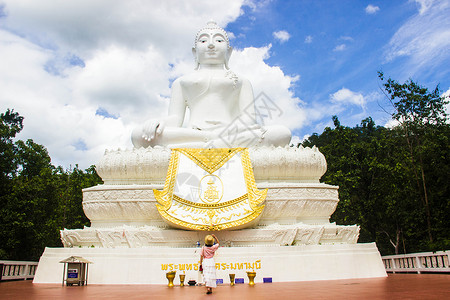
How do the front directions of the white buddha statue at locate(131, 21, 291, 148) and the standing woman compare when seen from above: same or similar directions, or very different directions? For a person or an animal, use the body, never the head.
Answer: very different directions

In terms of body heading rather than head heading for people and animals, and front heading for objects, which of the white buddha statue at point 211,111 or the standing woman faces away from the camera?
the standing woman

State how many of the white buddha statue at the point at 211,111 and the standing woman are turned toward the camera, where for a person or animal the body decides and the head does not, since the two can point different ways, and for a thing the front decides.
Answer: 1

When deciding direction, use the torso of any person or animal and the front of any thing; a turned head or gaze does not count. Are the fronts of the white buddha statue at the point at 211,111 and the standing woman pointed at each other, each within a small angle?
yes

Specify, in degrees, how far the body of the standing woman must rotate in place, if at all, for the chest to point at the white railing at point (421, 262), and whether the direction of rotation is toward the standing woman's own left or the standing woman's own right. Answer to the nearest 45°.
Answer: approximately 45° to the standing woman's own right

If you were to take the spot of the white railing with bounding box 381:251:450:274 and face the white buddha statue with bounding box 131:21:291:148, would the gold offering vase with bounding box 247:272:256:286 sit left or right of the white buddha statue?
left

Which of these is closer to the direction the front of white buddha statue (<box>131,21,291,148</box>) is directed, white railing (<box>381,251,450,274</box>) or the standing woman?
the standing woman

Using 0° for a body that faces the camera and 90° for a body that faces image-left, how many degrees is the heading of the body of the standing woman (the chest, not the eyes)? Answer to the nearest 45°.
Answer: approximately 180°

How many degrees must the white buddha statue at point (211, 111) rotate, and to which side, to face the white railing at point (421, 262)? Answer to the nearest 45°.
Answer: approximately 90° to its left

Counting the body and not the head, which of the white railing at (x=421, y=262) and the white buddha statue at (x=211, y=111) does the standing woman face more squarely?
the white buddha statue
